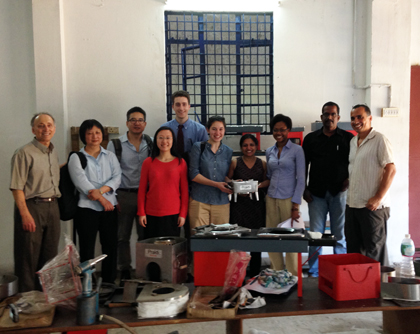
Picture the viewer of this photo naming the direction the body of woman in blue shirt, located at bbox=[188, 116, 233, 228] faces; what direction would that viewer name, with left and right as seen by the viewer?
facing the viewer and to the right of the viewer

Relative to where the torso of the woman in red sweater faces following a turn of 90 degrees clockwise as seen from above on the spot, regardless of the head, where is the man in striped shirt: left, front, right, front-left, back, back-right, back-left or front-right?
back

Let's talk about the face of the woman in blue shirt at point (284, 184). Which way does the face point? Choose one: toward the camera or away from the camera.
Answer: toward the camera

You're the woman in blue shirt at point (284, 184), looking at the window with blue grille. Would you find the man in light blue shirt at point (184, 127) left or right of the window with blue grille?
left

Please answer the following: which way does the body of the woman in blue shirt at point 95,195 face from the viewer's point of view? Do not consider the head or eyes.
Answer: toward the camera

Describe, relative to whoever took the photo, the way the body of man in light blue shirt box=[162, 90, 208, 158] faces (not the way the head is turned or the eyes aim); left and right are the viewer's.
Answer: facing the viewer

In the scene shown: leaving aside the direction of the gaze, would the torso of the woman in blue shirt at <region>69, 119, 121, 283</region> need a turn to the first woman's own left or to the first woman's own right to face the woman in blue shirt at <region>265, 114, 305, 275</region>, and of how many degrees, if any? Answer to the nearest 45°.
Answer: approximately 90° to the first woman's own left

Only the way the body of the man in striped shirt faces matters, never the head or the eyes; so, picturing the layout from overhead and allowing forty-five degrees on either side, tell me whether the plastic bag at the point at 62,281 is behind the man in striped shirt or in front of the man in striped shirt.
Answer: in front
